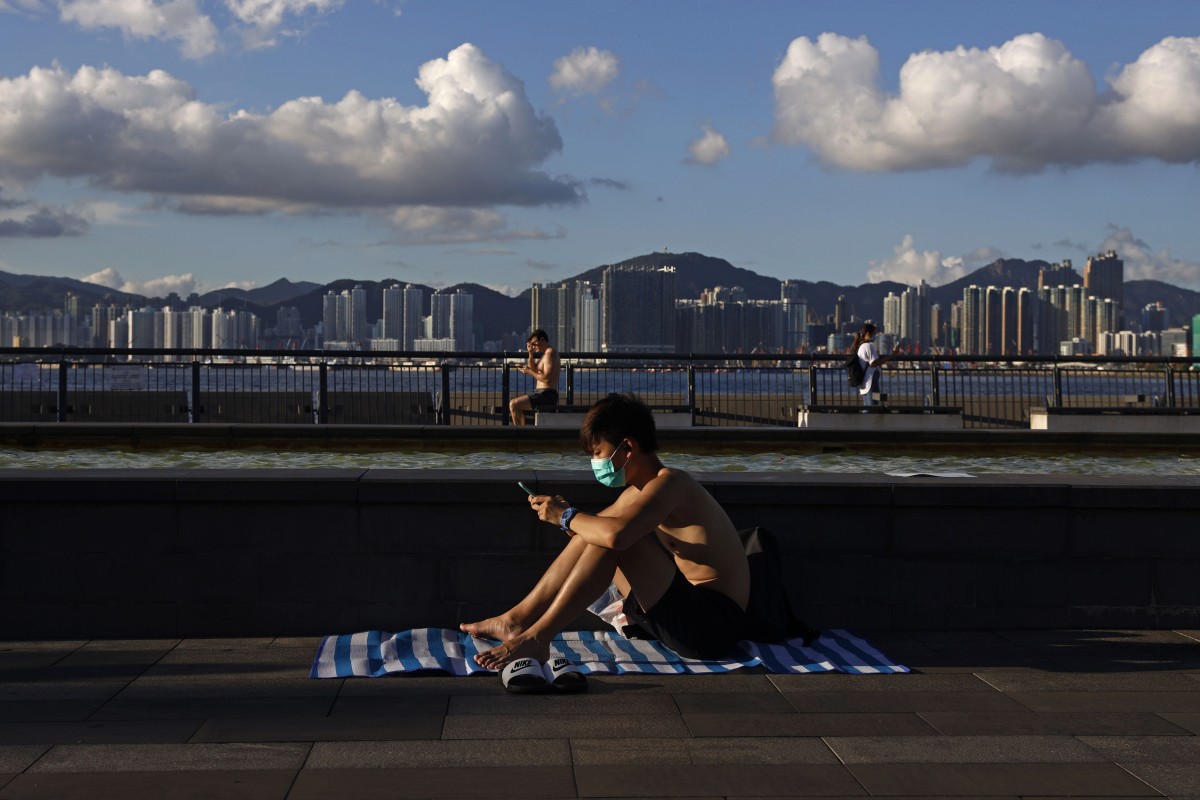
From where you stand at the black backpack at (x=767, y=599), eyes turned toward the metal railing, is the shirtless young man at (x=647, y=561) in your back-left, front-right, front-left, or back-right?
back-left

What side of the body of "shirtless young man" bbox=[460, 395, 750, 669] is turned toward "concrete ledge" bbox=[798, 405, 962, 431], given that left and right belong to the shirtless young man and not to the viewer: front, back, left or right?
right

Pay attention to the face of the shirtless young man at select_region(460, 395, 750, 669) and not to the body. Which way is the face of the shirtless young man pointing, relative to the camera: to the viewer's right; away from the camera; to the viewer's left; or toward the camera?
to the viewer's left

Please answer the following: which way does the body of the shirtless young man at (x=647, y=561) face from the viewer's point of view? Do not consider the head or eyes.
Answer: to the viewer's left

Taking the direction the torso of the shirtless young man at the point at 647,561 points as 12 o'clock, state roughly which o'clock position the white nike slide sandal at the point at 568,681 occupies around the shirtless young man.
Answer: The white nike slide sandal is roughly at 10 o'clock from the shirtless young man.

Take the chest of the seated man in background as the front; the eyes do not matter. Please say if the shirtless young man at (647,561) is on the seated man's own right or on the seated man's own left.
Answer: on the seated man's own left

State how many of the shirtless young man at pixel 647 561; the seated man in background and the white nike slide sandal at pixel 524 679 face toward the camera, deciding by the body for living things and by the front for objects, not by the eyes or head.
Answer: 1

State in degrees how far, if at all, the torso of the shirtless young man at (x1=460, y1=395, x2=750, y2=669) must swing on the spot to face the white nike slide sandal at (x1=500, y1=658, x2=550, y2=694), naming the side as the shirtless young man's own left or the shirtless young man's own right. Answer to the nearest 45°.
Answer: approximately 45° to the shirtless young man's own left
